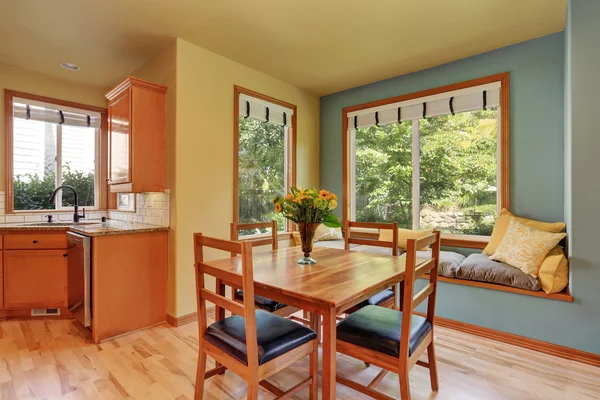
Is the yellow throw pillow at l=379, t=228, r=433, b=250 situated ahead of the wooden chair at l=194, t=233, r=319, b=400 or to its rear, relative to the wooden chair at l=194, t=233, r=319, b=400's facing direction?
ahead

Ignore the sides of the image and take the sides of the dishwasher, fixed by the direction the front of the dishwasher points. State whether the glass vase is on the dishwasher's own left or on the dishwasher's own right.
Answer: on the dishwasher's own left

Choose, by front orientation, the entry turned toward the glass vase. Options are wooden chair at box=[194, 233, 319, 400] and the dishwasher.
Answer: the wooden chair

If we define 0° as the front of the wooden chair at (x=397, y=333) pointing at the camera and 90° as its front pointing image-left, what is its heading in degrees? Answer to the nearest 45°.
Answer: approximately 135°

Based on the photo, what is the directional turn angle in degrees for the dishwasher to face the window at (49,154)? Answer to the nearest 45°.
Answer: approximately 90° to its right

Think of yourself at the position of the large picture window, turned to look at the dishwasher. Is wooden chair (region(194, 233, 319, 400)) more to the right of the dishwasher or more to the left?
left

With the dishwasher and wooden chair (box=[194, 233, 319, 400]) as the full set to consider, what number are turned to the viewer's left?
1

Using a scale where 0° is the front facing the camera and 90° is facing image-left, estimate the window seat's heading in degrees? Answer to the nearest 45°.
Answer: approximately 45°

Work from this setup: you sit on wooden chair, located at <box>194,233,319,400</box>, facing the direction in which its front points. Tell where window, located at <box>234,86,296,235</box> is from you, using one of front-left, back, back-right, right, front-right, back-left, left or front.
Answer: front-left

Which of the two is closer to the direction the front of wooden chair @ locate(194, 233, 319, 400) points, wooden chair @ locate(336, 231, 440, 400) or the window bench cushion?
the window bench cushion

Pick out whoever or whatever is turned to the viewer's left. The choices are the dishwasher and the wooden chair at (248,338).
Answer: the dishwasher

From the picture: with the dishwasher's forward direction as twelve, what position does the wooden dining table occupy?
The wooden dining table is roughly at 8 o'clock from the dishwasher.

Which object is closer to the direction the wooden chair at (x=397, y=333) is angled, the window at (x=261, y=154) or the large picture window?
the window
